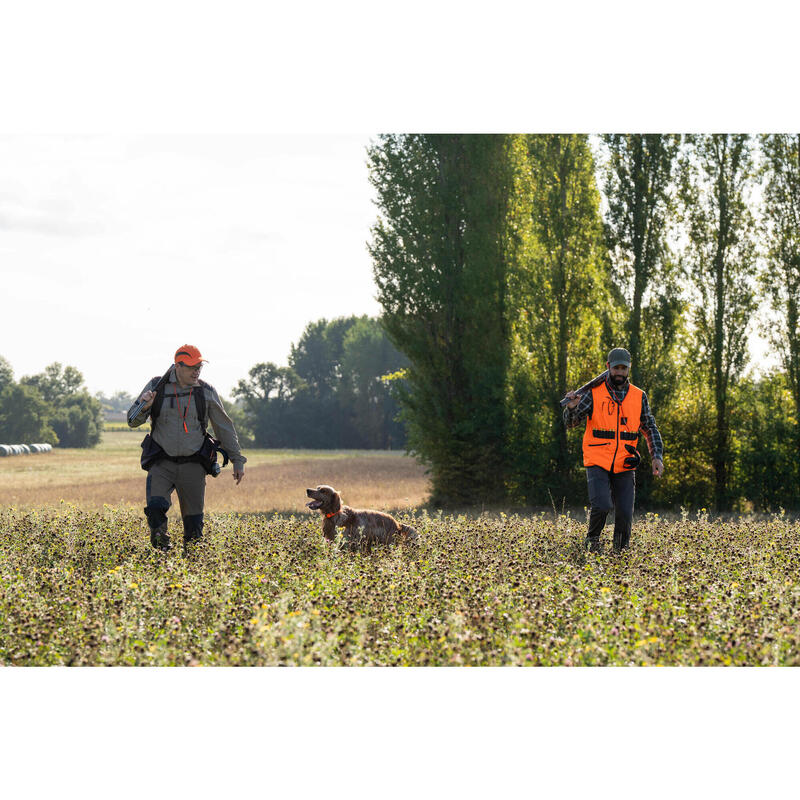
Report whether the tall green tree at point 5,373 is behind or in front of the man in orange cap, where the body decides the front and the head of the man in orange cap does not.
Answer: behind

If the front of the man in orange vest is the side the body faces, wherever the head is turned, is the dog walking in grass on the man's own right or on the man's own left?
on the man's own right

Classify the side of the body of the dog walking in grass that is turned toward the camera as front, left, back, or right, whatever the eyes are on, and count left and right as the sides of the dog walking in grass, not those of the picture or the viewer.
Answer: left

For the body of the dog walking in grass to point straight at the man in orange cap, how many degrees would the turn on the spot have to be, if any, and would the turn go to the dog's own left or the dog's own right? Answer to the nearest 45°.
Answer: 0° — it already faces them

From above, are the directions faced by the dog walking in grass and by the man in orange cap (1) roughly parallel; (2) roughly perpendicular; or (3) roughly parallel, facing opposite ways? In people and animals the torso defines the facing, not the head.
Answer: roughly perpendicular

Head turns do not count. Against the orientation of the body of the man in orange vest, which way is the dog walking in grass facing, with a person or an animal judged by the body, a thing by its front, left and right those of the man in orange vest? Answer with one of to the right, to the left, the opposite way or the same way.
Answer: to the right

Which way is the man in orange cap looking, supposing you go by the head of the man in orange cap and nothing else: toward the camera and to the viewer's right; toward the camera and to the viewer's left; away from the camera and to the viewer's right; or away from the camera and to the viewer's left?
toward the camera and to the viewer's right

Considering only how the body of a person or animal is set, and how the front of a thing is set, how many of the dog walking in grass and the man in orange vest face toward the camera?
1

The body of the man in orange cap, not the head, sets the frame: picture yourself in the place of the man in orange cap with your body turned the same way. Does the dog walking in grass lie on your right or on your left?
on your left
